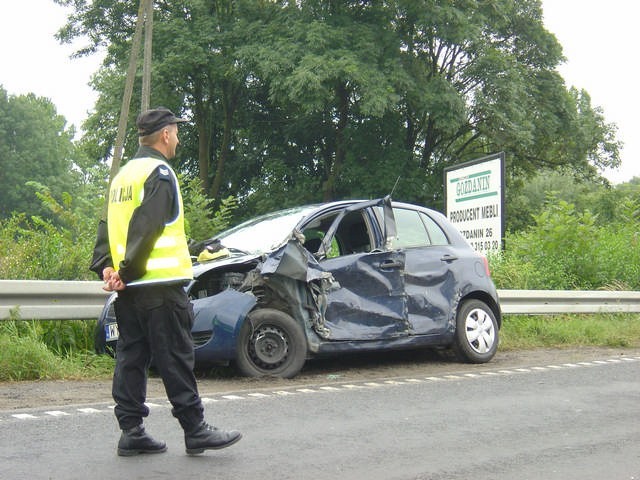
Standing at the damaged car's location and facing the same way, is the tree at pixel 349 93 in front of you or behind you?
behind

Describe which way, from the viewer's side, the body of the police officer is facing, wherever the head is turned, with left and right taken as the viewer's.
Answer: facing away from the viewer and to the right of the viewer

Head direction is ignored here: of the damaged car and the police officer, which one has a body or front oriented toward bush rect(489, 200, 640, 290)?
the police officer

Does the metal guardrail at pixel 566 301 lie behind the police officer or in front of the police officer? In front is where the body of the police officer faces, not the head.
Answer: in front

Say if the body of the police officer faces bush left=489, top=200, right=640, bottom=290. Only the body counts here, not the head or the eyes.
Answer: yes

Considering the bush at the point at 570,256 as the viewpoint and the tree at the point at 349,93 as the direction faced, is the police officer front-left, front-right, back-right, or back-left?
back-left

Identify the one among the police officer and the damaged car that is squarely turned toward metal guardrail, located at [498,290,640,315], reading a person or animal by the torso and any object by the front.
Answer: the police officer

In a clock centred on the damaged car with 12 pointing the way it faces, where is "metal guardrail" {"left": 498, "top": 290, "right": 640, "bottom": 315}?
The metal guardrail is roughly at 6 o'clock from the damaged car.

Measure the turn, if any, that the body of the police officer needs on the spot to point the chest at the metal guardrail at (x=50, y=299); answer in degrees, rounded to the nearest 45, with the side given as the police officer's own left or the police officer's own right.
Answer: approximately 45° to the police officer's own left

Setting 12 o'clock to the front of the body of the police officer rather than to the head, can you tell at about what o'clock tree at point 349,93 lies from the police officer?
The tree is roughly at 11 o'clock from the police officer.

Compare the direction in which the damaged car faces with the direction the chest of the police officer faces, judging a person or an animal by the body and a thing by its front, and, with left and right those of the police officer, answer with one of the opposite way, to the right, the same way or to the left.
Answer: the opposite way

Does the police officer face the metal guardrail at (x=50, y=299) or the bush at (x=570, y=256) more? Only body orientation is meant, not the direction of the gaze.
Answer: the bush
